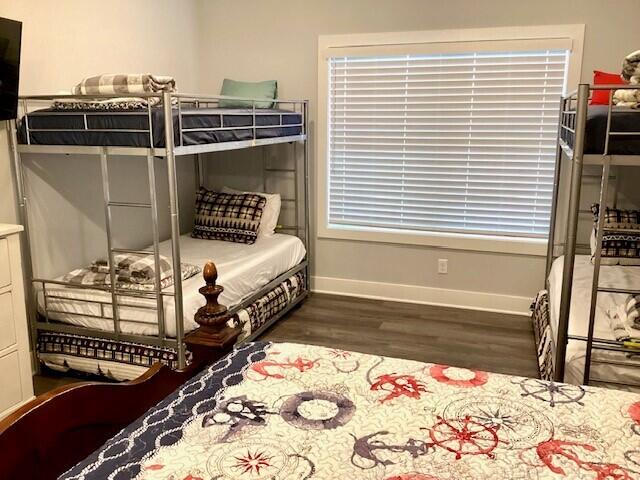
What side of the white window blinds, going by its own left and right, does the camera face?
front

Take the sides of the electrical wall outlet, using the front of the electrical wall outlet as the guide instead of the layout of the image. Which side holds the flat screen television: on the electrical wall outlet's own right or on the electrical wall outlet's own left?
on the electrical wall outlet's own right

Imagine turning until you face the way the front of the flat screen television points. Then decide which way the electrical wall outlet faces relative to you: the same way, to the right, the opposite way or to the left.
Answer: to the right

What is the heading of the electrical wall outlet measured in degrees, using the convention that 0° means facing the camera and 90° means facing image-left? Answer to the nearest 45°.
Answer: approximately 0°

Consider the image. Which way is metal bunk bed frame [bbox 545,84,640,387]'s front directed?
toward the camera

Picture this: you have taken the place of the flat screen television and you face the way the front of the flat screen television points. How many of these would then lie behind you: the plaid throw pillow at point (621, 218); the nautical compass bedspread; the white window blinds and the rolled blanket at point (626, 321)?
0

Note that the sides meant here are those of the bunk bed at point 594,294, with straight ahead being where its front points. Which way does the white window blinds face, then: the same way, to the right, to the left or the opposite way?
the same way

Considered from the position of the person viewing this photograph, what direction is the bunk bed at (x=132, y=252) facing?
facing the viewer and to the left of the viewer

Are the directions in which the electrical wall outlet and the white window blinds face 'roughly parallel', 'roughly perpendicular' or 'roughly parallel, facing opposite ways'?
roughly parallel

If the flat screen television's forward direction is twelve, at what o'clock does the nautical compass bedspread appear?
The nautical compass bedspread is roughly at 1 o'clock from the flat screen television.

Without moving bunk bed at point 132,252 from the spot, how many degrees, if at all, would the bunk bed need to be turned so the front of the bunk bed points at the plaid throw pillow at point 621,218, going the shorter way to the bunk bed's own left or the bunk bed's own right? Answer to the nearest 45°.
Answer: approximately 135° to the bunk bed's own left

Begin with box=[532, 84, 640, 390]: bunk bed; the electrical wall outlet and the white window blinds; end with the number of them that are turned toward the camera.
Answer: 3

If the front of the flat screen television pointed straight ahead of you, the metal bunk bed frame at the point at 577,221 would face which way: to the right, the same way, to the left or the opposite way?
to the right

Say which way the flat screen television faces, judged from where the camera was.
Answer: facing the viewer and to the right of the viewer

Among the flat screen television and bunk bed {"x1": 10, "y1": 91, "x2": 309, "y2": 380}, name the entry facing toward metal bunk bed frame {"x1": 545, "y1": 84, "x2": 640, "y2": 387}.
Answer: the flat screen television

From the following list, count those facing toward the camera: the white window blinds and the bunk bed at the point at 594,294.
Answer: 2

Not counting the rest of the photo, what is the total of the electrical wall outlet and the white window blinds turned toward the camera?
2

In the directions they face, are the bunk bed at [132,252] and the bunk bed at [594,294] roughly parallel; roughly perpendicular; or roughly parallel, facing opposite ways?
roughly parallel

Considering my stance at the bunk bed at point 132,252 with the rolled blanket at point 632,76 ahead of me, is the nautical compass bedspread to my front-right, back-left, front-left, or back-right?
front-right
